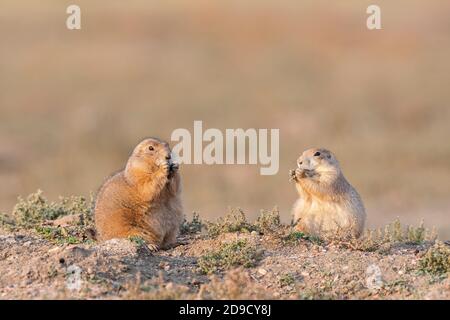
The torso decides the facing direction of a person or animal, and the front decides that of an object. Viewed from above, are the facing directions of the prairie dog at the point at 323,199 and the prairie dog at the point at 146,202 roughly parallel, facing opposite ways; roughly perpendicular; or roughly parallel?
roughly perpendicular

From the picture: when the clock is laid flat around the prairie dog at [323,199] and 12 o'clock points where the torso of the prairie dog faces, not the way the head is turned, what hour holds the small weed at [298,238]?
The small weed is roughly at 11 o'clock from the prairie dog.

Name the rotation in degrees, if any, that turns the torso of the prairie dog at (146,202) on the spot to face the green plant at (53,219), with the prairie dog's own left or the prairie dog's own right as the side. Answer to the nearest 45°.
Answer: approximately 180°

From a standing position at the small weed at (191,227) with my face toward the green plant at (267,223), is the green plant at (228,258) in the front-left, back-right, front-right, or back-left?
front-right

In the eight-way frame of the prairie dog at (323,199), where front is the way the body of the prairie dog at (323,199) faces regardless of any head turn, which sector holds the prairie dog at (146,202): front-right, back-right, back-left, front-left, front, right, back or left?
front

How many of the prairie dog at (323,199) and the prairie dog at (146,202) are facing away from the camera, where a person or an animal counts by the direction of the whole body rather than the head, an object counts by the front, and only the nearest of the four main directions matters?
0

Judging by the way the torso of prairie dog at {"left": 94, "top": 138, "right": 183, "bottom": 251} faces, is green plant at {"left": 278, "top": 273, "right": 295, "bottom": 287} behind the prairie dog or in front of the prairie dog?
in front

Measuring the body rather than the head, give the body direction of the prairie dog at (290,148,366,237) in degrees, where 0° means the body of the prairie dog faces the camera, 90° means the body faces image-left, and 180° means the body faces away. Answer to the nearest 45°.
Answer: approximately 45°

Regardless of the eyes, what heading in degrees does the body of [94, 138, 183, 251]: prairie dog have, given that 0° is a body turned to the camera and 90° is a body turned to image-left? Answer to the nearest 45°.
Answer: approximately 315°

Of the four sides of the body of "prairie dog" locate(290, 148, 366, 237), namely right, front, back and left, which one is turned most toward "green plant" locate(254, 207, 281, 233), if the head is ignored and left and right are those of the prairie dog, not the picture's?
front

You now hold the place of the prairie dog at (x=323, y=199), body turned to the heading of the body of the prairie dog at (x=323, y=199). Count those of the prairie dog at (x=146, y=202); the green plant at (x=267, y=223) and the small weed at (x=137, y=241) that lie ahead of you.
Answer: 3
